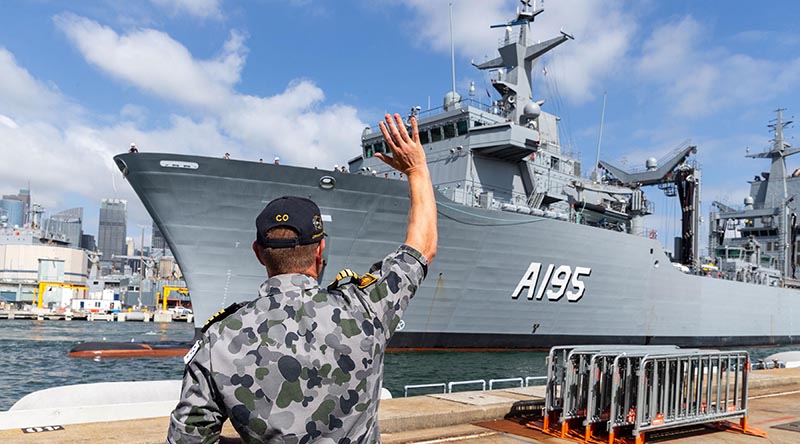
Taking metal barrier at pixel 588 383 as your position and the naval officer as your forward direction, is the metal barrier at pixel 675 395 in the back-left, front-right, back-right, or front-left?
back-left

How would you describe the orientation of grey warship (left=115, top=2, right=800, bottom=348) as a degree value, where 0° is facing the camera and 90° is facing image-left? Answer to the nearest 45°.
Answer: approximately 45°

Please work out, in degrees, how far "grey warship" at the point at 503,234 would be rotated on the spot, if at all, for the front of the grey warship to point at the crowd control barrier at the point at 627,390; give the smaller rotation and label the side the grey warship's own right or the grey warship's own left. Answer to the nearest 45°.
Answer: approximately 45° to the grey warship's own left

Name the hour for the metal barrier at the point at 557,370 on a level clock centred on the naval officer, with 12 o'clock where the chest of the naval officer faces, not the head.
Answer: The metal barrier is roughly at 1 o'clock from the naval officer.

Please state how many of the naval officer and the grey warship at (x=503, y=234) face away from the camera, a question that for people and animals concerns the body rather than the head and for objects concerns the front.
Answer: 1

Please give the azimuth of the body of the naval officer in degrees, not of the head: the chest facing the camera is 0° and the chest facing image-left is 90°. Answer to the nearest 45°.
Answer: approximately 180°

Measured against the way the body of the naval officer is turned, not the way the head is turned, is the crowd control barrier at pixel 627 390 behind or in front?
in front

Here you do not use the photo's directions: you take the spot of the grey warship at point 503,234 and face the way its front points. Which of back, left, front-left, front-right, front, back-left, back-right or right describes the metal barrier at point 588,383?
front-left

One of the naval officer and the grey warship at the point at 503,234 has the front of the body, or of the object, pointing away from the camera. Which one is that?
the naval officer

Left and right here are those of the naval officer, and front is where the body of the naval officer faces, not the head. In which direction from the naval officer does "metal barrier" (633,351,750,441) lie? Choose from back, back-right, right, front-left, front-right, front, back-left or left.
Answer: front-right

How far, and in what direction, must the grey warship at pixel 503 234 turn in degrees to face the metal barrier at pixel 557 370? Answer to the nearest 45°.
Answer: approximately 45° to its left

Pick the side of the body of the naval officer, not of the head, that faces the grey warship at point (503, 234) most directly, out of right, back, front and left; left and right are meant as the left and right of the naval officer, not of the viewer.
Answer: front
